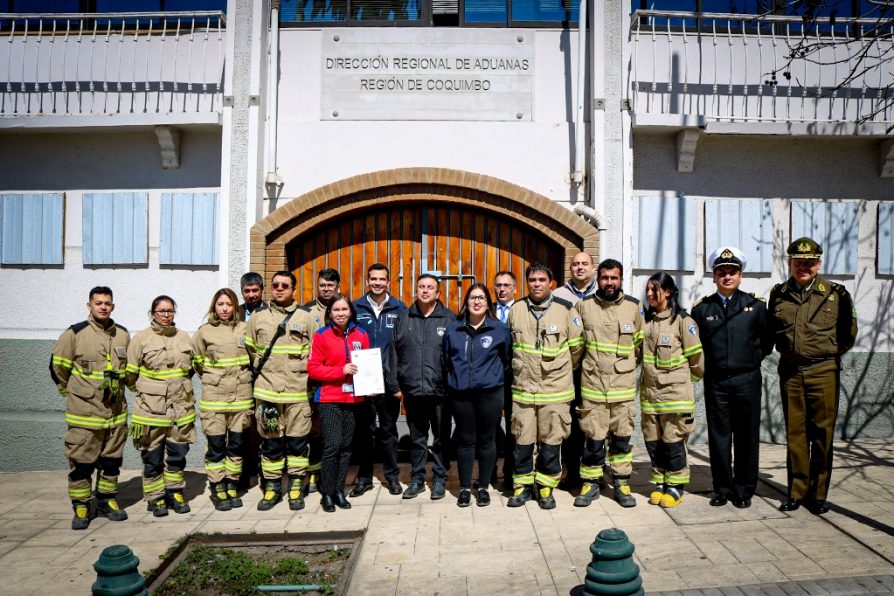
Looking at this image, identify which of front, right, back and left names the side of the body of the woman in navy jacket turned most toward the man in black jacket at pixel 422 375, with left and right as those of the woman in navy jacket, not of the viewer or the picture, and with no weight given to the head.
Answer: right

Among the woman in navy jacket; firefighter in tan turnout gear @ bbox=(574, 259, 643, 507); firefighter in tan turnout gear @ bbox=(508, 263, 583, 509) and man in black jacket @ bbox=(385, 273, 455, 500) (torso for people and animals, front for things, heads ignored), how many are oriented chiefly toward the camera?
4

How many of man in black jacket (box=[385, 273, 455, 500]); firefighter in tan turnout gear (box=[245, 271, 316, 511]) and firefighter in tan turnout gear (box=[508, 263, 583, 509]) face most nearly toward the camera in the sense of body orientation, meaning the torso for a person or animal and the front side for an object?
3

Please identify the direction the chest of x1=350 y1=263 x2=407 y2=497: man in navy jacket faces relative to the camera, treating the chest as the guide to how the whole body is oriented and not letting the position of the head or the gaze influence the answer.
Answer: toward the camera

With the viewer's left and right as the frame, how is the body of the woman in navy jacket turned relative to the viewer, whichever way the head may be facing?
facing the viewer

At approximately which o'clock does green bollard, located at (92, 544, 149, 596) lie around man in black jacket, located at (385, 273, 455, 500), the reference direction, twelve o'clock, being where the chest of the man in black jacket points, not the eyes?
The green bollard is roughly at 1 o'clock from the man in black jacket.

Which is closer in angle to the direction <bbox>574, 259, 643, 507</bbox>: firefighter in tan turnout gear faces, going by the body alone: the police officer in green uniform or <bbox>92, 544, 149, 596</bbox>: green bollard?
the green bollard

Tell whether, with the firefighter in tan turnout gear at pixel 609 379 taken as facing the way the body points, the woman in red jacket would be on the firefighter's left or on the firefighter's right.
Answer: on the firefighter's right

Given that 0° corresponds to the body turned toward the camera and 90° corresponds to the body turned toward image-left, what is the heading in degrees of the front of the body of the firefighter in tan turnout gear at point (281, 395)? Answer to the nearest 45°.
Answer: approximately 0°
